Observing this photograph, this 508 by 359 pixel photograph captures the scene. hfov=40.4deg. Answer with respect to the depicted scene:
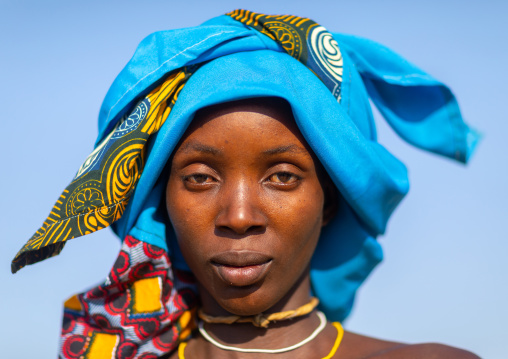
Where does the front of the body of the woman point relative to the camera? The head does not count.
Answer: toward the camera
